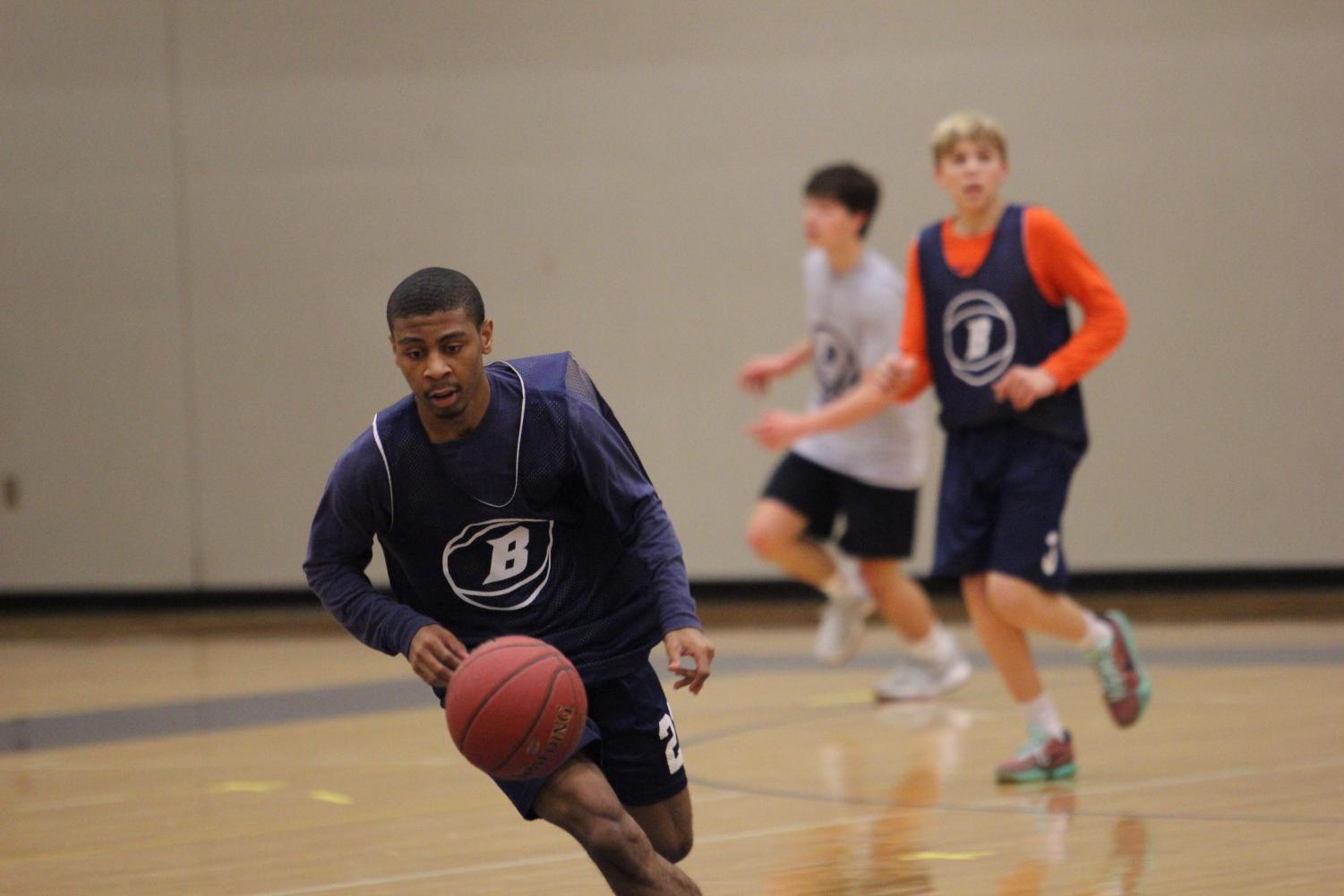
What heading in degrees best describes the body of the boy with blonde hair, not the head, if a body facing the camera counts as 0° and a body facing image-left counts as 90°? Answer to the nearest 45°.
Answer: approximately 45°

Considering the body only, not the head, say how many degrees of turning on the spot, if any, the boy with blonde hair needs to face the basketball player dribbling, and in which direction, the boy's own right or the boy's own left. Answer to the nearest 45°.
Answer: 0° — they already face them
